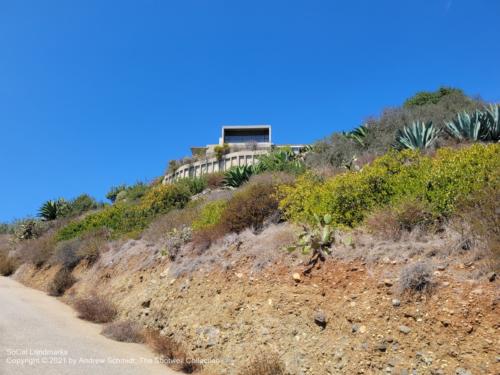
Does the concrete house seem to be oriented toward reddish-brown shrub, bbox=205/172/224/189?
yes

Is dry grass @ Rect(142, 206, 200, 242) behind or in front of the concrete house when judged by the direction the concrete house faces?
in front

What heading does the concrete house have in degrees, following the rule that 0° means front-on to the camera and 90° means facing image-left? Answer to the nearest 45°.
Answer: approximately 0°

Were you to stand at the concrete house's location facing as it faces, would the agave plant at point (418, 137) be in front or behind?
in front

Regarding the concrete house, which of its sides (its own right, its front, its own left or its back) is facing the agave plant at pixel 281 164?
front

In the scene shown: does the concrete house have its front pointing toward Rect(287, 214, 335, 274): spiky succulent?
yes

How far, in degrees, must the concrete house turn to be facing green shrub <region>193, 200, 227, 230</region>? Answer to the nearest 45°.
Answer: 0° — it already faces it
